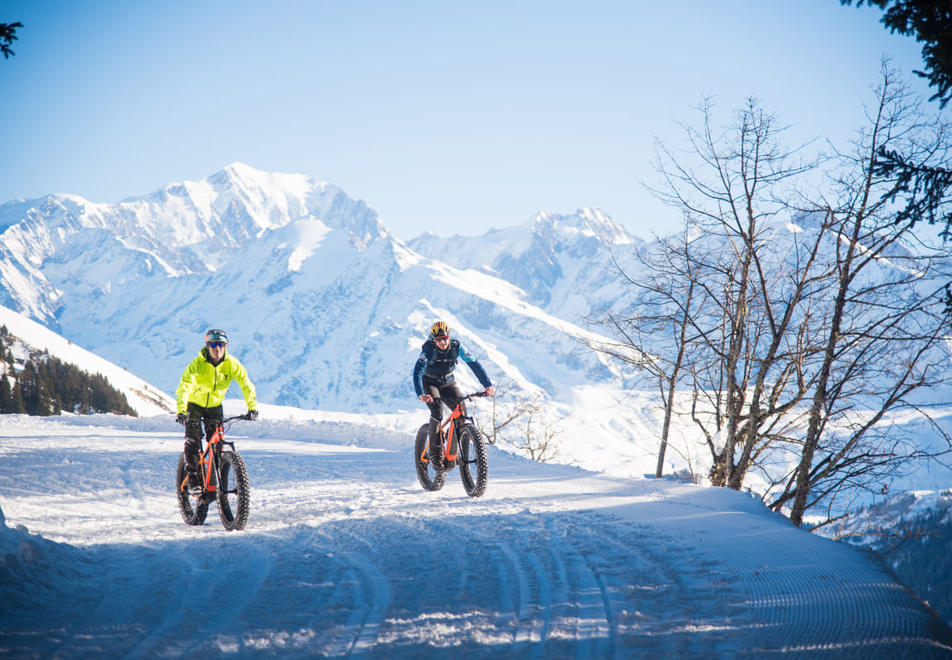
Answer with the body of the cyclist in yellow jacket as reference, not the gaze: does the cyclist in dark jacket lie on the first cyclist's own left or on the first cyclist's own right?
on the first cyclist's own left

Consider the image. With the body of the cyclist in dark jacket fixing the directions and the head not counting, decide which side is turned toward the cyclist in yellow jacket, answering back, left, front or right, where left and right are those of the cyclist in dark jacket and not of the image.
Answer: right

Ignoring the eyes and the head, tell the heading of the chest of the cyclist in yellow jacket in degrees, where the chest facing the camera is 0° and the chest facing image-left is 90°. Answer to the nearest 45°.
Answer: approximately 0°

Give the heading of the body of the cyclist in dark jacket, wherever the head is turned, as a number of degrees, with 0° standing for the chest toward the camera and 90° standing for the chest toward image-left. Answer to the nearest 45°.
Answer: approximately 315°
